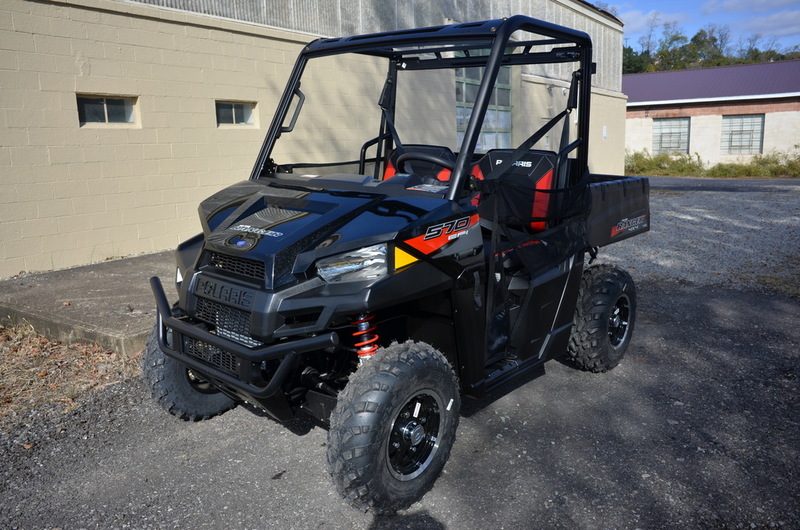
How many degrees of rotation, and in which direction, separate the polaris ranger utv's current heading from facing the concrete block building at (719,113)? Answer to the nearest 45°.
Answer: approximately 180°

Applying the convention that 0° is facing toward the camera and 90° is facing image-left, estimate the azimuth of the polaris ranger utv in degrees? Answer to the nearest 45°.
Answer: approximately 45°

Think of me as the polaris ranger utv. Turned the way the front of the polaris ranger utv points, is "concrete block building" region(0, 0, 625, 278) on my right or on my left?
on my right

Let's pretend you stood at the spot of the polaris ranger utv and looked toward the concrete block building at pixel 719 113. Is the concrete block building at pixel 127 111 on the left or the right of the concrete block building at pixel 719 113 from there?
left
